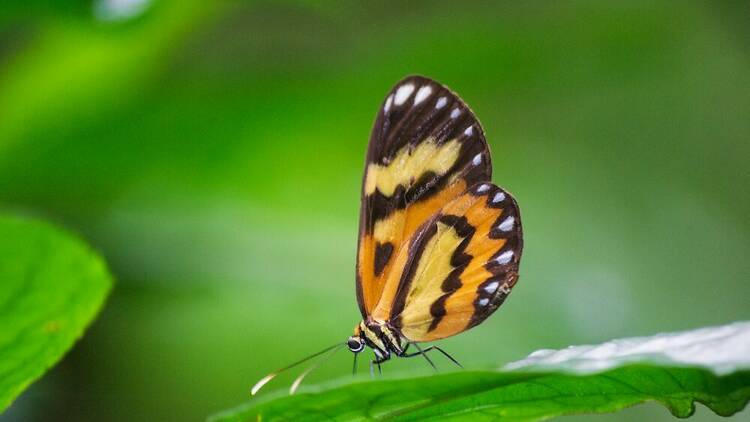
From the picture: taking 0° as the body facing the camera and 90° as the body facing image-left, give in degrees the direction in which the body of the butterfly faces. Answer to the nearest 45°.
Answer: approximately 90°

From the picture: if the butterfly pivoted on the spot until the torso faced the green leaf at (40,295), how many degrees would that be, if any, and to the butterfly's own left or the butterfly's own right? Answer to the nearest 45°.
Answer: approximately 45° to the butterfly's own left
